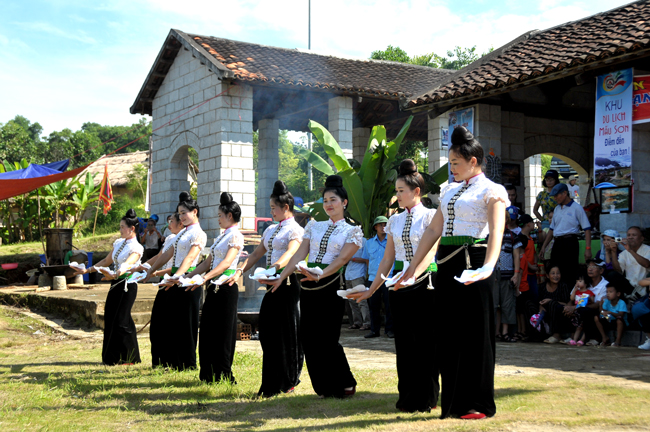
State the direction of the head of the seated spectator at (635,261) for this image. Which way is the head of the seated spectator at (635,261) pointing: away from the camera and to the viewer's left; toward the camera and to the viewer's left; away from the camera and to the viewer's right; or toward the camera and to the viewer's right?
toward the camera and to the viewer's left

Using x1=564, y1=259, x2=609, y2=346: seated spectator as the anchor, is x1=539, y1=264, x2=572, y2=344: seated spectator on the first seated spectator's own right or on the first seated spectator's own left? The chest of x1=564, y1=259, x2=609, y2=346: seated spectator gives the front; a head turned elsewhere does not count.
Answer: on the first seated spectator's own right

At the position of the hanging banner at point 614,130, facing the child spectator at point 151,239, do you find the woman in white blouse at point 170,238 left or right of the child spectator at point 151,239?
left

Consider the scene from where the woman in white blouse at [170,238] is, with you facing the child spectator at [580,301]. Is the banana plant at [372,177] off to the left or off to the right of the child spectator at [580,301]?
left

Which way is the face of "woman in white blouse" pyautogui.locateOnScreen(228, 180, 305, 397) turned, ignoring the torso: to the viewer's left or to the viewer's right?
to the viewer's left

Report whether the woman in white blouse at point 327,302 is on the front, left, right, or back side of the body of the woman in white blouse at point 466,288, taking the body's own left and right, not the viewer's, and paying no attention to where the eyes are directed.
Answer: right

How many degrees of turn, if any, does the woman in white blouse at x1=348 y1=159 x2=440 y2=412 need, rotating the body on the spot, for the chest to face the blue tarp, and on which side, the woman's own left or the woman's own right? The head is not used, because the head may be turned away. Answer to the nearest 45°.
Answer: approximately 90° to the woman's own right

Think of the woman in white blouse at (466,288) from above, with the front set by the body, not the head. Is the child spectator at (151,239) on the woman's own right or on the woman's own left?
on the woman's own right

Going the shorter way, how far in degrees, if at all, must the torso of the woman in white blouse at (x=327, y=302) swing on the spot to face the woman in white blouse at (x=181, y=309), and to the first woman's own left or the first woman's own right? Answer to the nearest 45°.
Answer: approximately 90° to the first woman's own right

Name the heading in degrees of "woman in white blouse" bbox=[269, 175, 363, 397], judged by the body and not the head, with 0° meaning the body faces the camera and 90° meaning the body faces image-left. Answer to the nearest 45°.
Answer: approximately 45°

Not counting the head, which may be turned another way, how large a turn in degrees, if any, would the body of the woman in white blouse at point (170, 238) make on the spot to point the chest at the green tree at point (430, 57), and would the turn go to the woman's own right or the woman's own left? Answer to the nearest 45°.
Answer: approximately 135° to the woman's own right
